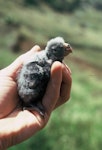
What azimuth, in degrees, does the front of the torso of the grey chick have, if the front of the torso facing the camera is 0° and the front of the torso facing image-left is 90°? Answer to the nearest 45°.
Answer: approximately 270°
